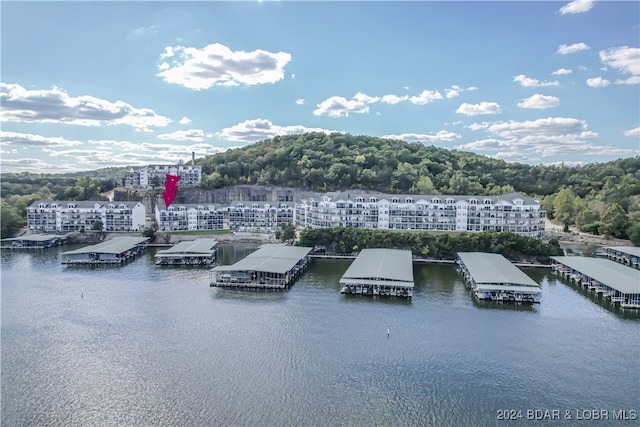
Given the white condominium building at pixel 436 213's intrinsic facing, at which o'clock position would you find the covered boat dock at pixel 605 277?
The covered boat dock is roughly at 11 o'clock from the white condominium building.

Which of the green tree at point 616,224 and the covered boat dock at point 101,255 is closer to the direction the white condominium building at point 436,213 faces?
the covered boat dock

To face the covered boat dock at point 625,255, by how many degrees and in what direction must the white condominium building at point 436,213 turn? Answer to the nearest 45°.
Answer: approximately 90° to its left

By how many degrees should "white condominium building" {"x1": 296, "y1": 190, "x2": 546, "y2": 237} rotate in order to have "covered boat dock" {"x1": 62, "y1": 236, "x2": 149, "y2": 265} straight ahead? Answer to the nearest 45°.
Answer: approximately 45° to its right

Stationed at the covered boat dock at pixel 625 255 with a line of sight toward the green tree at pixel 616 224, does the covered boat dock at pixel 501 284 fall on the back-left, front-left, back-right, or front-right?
back-left

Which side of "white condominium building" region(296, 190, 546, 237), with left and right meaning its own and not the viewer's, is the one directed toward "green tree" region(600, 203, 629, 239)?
left

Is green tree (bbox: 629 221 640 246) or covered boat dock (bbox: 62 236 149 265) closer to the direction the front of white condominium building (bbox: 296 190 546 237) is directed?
the covered boat dock

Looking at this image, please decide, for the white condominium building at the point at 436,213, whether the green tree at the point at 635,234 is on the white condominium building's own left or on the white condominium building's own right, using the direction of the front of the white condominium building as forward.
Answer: on the white condominium building's own left

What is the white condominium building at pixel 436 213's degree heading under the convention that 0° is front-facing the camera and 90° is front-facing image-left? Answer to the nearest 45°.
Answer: approximately 0°

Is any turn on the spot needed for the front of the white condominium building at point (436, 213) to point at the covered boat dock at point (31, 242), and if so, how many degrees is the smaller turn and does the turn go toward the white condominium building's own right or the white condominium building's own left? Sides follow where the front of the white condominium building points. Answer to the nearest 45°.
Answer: approximately 90° to the white condominium building's own right

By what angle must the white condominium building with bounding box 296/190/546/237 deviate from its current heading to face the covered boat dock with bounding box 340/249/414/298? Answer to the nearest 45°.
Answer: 0° — it already faces it
